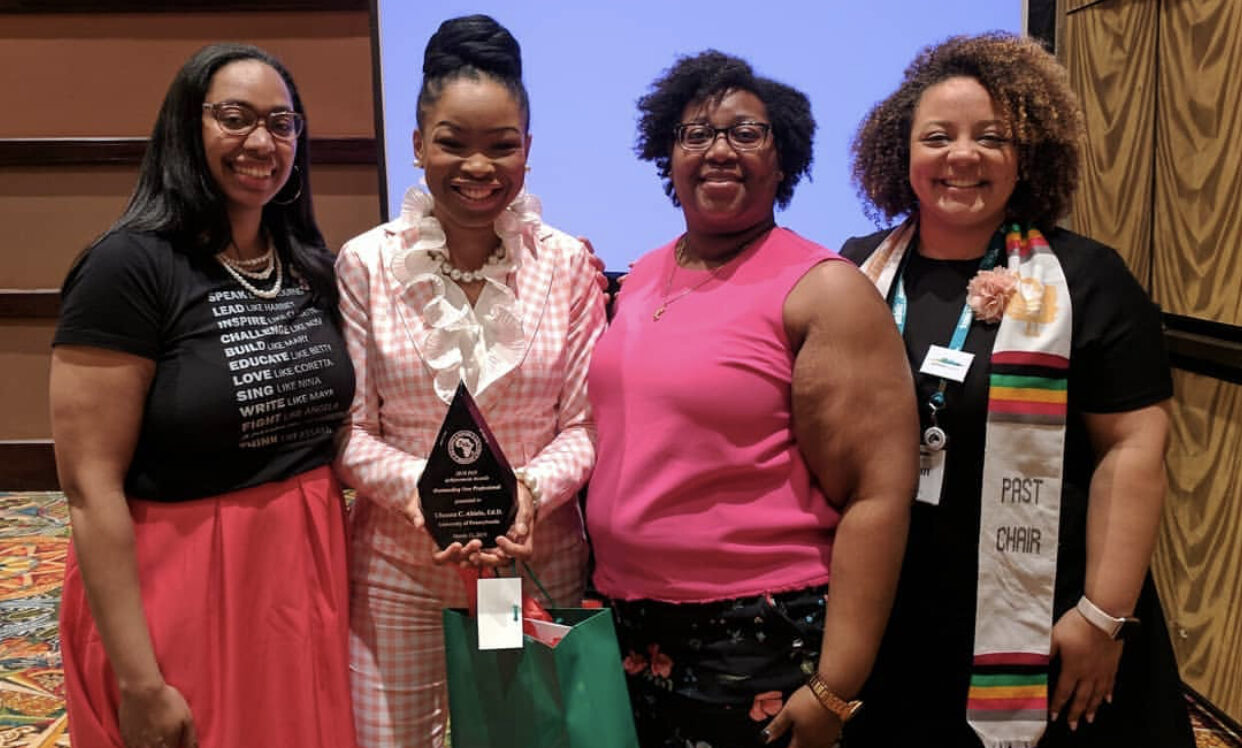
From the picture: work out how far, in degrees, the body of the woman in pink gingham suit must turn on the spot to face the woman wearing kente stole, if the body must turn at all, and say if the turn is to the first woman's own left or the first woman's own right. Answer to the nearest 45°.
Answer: approximately 90° to the first woman's own left

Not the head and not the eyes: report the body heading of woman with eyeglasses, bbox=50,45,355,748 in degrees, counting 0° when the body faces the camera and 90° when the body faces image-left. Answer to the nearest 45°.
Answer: approximately 315°

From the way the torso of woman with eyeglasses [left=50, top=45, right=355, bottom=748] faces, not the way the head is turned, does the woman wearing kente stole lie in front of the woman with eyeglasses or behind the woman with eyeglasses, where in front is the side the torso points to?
in front

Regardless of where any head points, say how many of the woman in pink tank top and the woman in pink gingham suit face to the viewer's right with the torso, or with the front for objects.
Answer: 0

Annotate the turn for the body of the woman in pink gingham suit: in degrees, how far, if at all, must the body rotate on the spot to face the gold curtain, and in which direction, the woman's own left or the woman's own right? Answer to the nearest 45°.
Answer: approximately 135° to the woman's own left

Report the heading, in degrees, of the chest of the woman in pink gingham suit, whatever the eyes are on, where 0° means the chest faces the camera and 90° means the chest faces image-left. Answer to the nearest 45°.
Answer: approximately 0°

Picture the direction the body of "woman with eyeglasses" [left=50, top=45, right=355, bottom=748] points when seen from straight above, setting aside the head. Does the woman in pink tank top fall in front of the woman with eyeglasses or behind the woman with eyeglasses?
in front

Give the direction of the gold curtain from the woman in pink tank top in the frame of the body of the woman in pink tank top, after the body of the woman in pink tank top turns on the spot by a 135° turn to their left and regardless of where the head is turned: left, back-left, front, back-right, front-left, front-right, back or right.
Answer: front-left
